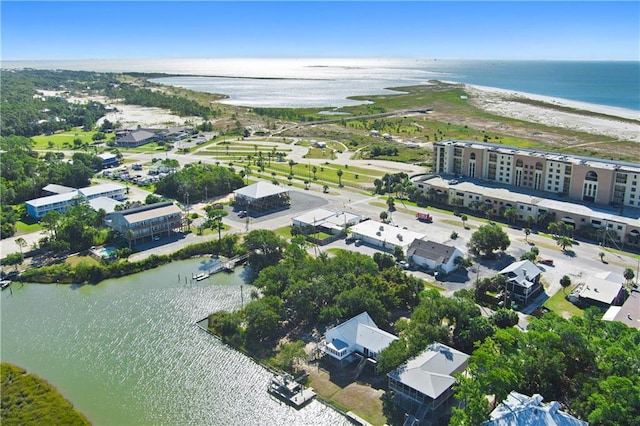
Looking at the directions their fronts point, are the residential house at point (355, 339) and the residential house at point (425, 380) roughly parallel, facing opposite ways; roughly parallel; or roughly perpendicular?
roughly parallel

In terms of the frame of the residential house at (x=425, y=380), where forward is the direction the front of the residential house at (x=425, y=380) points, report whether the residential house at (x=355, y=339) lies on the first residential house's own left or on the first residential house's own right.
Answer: on the first residential house's own right

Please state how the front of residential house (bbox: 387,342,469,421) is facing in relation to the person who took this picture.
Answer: facing the viewer and to the left of the viewer

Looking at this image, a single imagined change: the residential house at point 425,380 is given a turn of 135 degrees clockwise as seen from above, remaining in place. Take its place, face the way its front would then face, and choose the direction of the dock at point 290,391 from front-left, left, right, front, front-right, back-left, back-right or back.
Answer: left

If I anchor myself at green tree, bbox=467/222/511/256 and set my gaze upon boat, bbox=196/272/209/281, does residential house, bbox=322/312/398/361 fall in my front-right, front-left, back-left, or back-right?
front-left

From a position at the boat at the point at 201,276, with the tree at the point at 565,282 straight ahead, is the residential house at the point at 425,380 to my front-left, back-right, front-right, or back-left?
front-right

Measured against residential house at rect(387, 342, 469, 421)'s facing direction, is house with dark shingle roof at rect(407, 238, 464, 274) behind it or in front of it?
behind

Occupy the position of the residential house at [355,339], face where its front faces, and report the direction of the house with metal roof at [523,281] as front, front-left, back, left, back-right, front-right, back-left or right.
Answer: back

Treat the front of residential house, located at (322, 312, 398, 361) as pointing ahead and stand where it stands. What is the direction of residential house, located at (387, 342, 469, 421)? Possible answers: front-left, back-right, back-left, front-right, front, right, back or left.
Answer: left

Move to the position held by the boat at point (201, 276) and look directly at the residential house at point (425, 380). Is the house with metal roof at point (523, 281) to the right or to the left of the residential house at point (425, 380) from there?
left

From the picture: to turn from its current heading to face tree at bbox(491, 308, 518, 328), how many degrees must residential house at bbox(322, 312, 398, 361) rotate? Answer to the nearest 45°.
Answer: approximately 135° to its left
